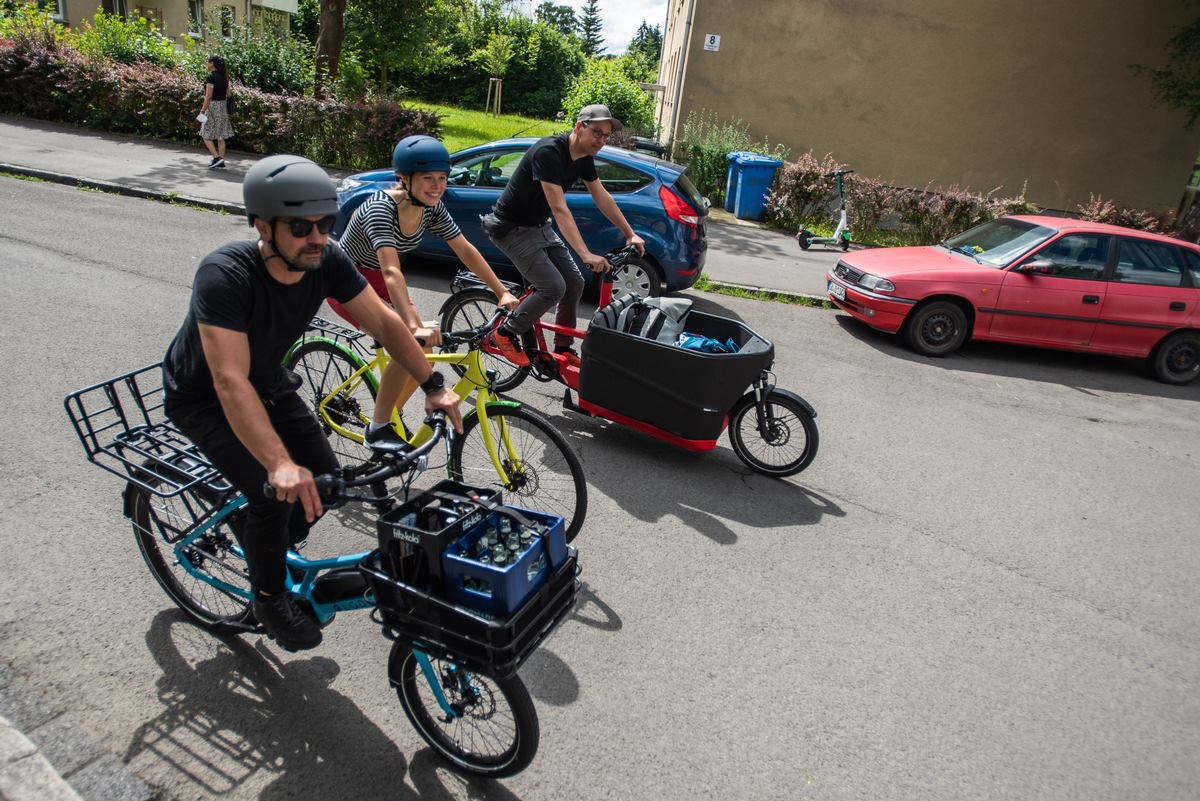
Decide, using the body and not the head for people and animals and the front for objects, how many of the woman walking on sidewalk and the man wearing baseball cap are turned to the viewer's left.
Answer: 1

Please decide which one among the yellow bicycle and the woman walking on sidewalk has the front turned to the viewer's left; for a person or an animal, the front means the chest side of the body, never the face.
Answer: the woman walking on sidewalk

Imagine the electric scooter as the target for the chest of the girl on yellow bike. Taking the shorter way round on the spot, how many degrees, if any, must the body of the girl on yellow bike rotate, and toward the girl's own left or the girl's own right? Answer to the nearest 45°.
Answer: approximately 90° to the girl's own left

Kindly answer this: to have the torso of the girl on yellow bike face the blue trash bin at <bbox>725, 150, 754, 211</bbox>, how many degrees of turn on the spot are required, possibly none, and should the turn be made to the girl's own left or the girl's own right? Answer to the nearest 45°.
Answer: approximately 90° to the girl's own left

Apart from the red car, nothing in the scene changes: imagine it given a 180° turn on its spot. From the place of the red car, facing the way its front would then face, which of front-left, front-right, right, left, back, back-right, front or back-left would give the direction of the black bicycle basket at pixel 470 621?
back-right

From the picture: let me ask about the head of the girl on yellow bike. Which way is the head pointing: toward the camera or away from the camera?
toward the camera

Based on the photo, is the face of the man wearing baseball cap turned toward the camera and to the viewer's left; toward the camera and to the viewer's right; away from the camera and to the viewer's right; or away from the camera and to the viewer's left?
toward the camera and to the viewer's right

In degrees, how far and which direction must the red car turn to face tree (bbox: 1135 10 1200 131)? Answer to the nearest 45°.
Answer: approximately 135° to its right

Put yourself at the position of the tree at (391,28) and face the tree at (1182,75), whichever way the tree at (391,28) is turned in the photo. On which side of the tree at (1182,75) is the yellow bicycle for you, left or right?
right

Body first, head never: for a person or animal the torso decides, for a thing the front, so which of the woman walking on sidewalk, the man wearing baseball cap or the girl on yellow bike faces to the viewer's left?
the woman walking on sidewalk

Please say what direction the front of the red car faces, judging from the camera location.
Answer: facing the viewer and to the left of the viewer

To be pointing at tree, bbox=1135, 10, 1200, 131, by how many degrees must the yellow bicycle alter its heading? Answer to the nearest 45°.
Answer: approximately 90° to its left

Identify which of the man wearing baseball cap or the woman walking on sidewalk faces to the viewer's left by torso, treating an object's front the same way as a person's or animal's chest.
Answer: the woman walking on sidewalk

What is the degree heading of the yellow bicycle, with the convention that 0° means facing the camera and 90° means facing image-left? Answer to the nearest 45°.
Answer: approximately 315°

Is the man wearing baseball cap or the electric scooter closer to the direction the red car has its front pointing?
the man wearing baseball cap
